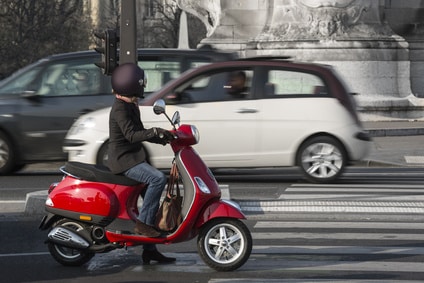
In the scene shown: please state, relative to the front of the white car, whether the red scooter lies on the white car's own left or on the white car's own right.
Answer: on the white car's own left

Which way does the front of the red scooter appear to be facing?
to the viewer's right

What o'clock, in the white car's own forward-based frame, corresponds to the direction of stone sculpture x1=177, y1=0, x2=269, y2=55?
The stone sculpture is roughly at 3 o'clock from the white car.

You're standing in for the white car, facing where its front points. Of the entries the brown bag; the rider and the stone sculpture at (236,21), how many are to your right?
1

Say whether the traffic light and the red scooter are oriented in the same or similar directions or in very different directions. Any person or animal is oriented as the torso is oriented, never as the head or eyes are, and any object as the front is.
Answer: very different directions

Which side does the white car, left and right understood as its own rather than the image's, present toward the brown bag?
left

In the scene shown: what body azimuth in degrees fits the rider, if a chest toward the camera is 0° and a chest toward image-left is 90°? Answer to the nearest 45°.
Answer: approximately 270°

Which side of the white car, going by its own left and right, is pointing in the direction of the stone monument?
right

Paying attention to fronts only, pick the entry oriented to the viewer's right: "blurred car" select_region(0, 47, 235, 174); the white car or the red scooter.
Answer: the red scooter

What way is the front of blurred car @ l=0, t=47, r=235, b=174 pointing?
to the viewer's left

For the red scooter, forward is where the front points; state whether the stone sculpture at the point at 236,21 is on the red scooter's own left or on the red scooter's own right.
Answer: on the red scooter's own left

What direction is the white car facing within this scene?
to the viewer's left
